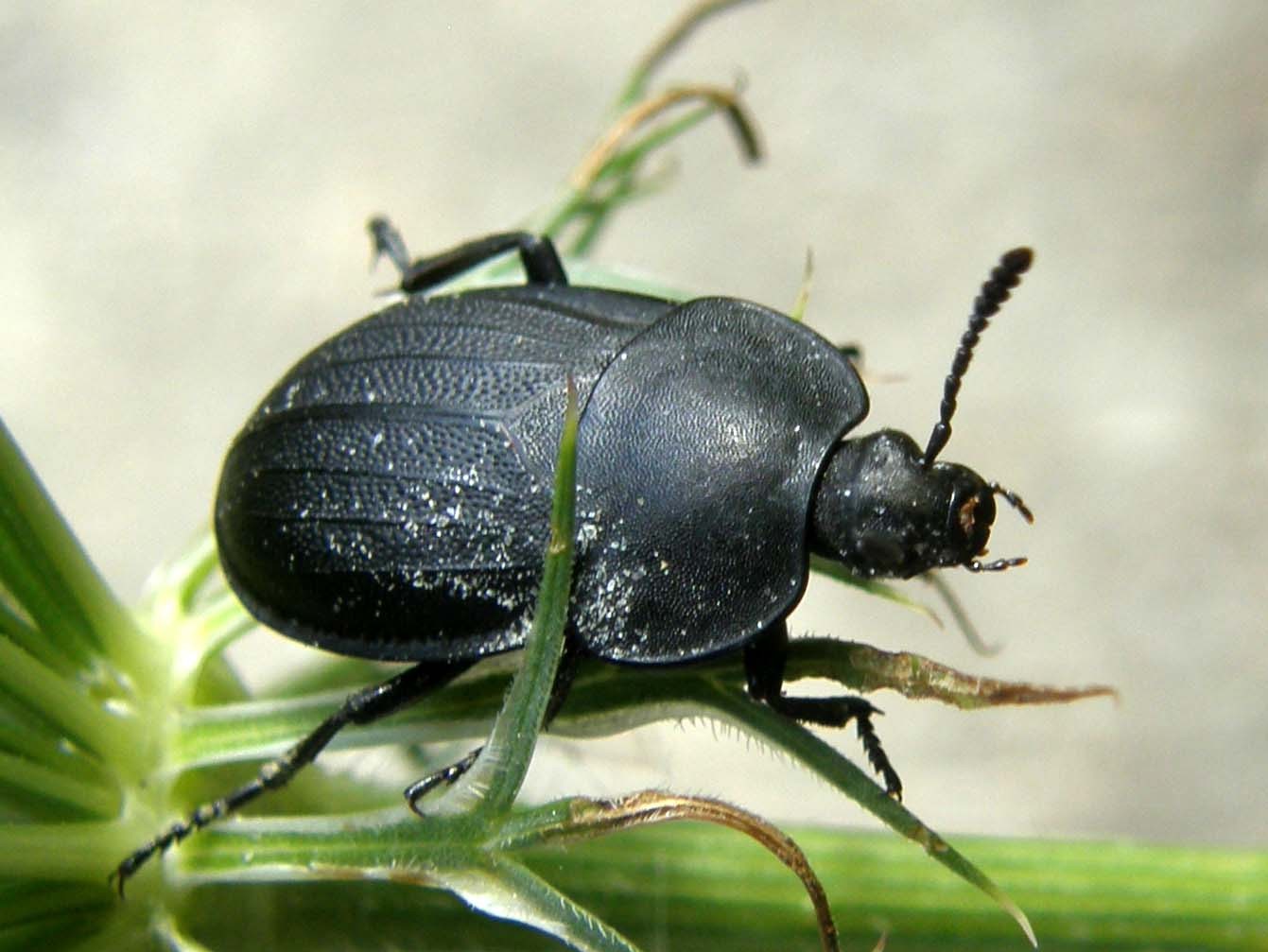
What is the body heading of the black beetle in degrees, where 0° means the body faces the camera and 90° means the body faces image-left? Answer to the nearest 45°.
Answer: approximately 270°
